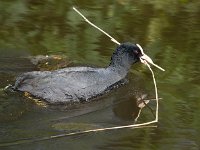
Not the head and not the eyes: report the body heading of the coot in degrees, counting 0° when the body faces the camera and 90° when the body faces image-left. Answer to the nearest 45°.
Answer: approximately 270°
